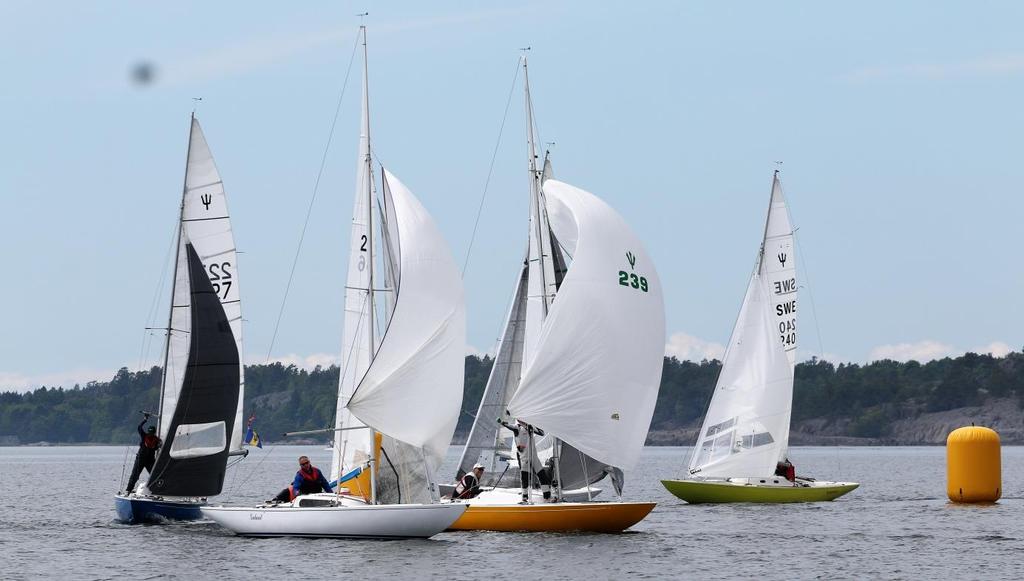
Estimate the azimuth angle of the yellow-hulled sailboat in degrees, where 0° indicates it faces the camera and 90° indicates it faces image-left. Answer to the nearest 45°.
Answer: approximately 270°

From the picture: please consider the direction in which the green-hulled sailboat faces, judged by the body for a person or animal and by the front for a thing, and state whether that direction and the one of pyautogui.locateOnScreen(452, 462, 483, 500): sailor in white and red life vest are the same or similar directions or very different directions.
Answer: very different directions

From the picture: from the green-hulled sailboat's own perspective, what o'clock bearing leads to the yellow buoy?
The yellow buoy is roughly at 6 o'clock from the green-hulled sailboat.

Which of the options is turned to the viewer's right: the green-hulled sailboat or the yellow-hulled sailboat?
the yellow-hulled sailboat

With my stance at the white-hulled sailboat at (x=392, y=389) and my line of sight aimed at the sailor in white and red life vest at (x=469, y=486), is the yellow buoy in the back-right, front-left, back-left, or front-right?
front-right
